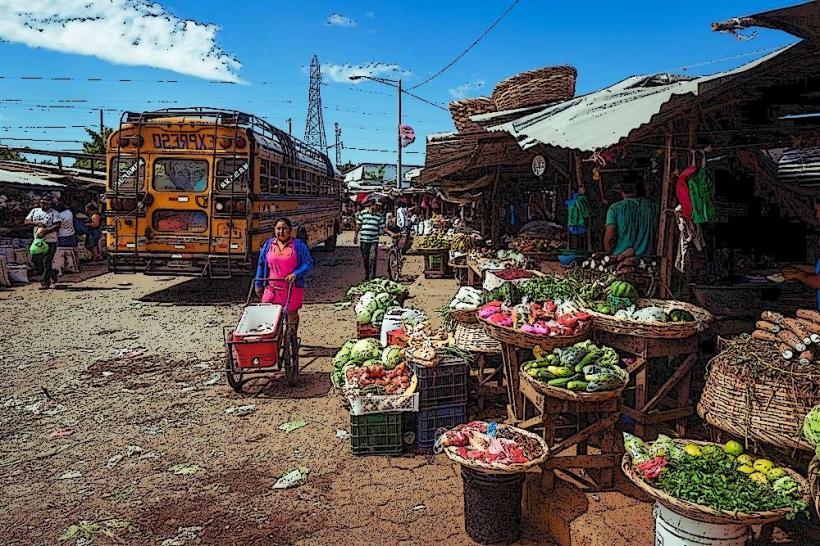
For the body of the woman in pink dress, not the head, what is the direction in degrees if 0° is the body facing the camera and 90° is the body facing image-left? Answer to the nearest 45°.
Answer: approximately 0°

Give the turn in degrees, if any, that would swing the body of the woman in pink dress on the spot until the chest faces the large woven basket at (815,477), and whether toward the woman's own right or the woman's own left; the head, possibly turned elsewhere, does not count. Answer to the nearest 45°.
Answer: approximately 45° to the woman's own left

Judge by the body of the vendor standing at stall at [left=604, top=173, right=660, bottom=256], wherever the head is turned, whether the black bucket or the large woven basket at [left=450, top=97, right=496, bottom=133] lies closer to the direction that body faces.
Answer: the large woven basket
